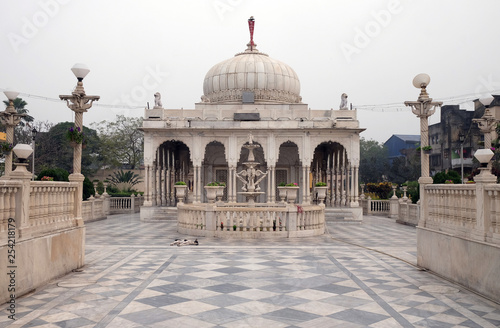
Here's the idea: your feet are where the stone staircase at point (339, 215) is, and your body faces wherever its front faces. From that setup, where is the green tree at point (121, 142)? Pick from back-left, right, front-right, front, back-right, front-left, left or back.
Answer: back-right

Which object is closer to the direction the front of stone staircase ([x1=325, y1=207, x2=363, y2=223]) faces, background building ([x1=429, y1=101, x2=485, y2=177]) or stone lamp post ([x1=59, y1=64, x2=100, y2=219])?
the stone lamp post

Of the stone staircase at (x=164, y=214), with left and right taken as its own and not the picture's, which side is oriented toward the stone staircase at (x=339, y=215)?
left

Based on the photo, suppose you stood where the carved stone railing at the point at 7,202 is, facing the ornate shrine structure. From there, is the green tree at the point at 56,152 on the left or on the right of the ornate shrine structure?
left

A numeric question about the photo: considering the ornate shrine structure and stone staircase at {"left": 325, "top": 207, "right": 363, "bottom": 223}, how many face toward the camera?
2

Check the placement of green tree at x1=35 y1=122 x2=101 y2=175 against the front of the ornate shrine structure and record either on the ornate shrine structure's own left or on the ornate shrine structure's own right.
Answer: on the ornate shrine structure's own right
